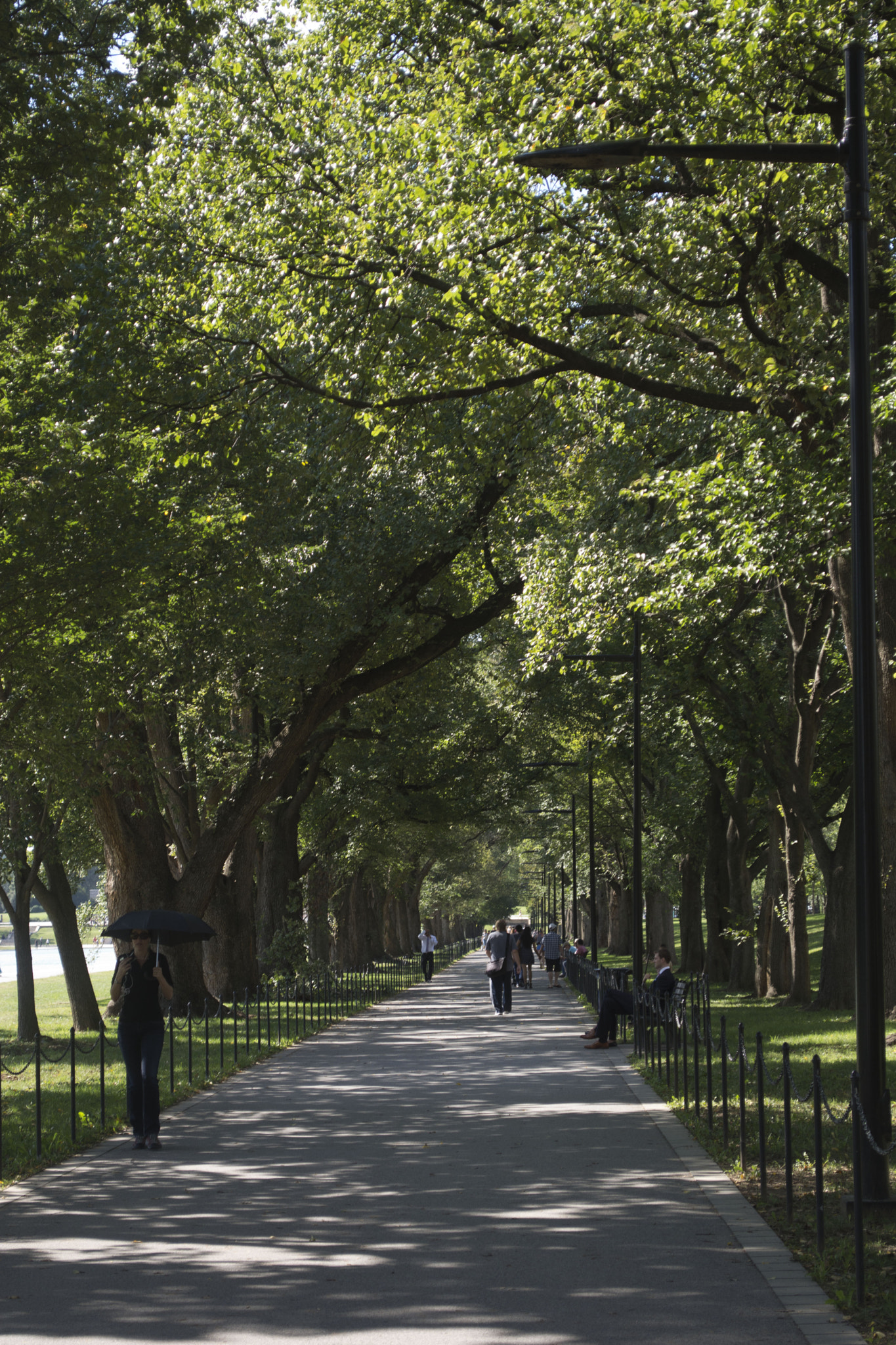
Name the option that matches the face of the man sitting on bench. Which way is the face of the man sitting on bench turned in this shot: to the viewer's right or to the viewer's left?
to the viewer's left

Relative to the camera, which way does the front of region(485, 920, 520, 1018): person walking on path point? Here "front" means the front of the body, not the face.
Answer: away from the camera

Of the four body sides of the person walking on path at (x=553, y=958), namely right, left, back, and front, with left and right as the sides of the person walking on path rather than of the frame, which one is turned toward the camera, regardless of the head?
back

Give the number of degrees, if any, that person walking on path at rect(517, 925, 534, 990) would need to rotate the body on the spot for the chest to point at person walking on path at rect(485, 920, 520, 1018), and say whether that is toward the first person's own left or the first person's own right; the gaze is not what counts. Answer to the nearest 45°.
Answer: approximately 180°

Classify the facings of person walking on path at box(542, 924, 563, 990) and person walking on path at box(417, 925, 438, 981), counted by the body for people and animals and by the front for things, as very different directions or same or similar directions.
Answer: very different directions

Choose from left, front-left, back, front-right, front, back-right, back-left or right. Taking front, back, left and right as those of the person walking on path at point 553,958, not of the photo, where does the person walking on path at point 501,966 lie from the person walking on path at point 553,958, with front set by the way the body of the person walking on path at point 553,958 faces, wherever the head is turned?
back

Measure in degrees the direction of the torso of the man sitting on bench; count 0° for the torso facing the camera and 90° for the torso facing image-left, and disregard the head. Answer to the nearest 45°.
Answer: approximately 90°

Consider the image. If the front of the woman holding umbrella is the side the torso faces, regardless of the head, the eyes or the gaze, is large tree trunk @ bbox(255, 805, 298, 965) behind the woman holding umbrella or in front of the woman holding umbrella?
behind

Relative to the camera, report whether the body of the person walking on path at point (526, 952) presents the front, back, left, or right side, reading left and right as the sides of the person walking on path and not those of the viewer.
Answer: back

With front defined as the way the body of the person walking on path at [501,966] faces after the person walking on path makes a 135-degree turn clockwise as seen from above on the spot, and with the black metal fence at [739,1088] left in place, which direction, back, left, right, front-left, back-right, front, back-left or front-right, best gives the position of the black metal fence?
front-right

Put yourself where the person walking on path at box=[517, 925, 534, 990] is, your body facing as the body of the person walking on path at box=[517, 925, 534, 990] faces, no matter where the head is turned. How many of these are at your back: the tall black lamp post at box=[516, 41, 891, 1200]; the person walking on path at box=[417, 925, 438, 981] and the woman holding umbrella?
2
